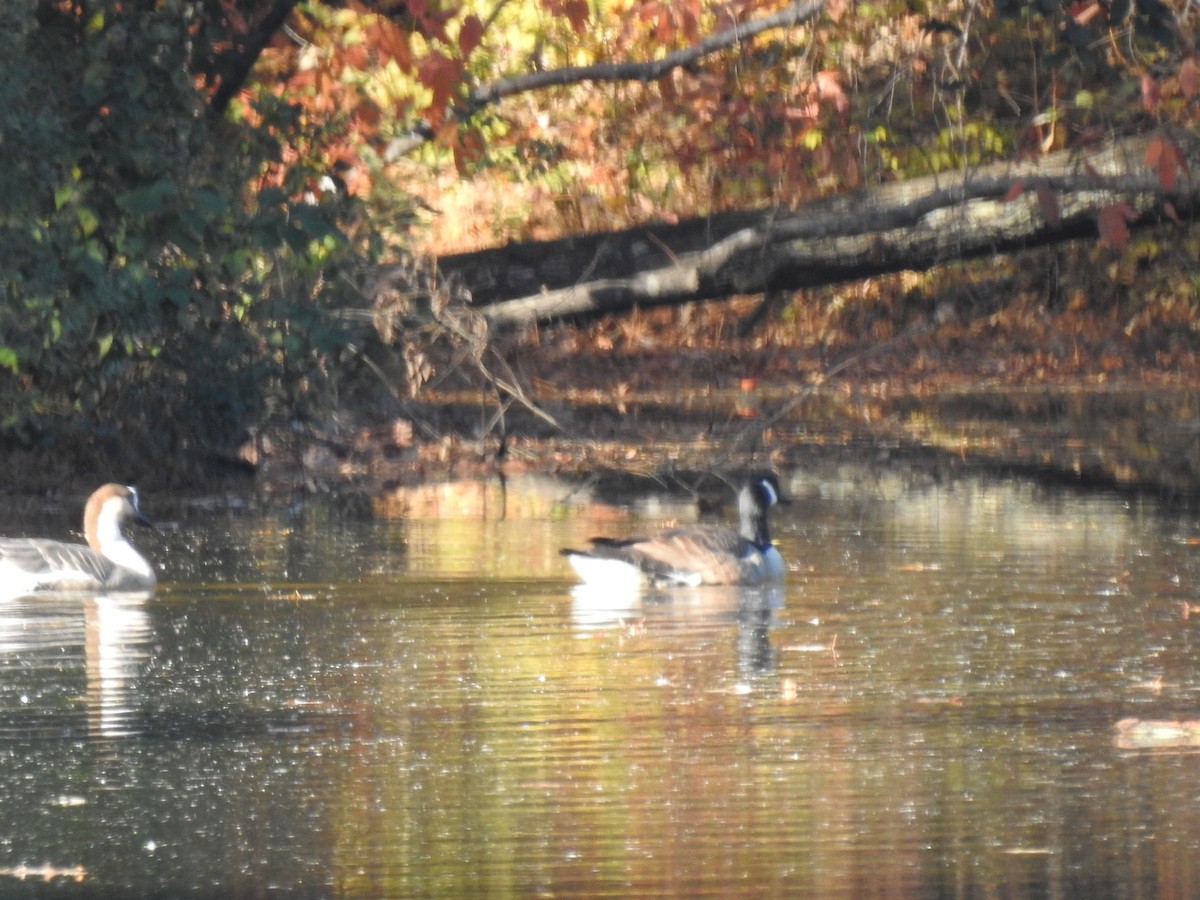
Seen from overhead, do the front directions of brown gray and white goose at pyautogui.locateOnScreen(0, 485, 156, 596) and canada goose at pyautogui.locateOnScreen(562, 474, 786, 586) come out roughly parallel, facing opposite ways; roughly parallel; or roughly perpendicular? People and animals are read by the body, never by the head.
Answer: roughly parallel

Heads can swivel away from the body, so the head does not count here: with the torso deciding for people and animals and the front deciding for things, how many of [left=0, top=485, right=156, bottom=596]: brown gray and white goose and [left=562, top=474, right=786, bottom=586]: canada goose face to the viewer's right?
2

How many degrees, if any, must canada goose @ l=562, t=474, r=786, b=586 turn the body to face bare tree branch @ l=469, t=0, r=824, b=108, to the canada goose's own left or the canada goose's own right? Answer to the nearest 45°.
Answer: approximately 90° to the canada goose's own left

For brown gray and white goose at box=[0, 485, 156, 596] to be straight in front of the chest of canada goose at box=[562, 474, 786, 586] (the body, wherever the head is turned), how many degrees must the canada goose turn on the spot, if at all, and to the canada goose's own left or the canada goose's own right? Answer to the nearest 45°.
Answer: approximately 180°

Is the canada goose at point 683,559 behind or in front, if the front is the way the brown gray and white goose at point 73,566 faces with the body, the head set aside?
in front

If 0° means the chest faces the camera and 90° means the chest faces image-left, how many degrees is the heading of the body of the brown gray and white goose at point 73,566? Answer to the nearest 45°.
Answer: approximately 270°

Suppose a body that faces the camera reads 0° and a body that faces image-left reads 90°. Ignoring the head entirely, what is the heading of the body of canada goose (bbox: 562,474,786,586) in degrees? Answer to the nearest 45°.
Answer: approximately 270°
